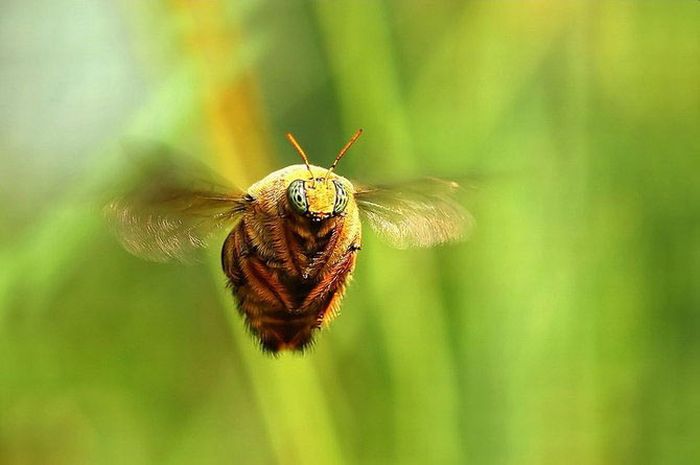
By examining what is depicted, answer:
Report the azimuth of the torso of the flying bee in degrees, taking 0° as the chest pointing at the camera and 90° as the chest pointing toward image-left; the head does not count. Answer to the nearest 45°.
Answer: approximately 0°
